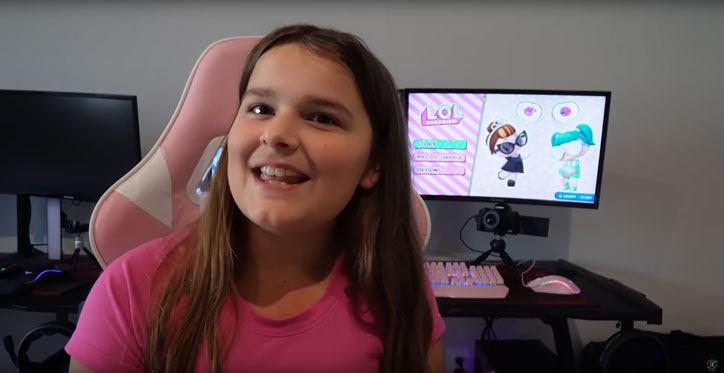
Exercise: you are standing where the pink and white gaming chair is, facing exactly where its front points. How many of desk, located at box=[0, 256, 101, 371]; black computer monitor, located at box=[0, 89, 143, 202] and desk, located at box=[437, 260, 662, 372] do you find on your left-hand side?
1

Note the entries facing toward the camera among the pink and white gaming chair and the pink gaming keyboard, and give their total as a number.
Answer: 2

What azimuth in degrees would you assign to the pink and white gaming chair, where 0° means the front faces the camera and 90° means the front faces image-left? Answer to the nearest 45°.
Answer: approximately 0°

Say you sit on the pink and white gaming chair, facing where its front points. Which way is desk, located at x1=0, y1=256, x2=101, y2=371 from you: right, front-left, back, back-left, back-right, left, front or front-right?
back-right

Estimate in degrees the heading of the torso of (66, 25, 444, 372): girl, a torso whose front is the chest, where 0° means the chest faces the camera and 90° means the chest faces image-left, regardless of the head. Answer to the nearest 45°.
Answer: approximately 0°

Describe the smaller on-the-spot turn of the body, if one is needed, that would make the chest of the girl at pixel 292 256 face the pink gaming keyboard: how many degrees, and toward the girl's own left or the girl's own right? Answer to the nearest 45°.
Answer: approximately 135° to the girl's own left

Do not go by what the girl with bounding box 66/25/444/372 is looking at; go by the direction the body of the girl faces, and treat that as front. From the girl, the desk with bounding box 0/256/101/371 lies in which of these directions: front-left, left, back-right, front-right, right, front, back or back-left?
back-right

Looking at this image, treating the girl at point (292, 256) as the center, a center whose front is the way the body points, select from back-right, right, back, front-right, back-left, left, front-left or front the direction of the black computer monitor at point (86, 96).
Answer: back-right

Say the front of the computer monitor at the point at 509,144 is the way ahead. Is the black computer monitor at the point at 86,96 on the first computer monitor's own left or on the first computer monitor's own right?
on the first computer monitor's own right

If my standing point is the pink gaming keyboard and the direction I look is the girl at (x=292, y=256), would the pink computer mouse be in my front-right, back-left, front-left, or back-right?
back-left

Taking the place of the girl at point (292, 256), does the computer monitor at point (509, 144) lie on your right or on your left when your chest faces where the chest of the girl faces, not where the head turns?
on your left
